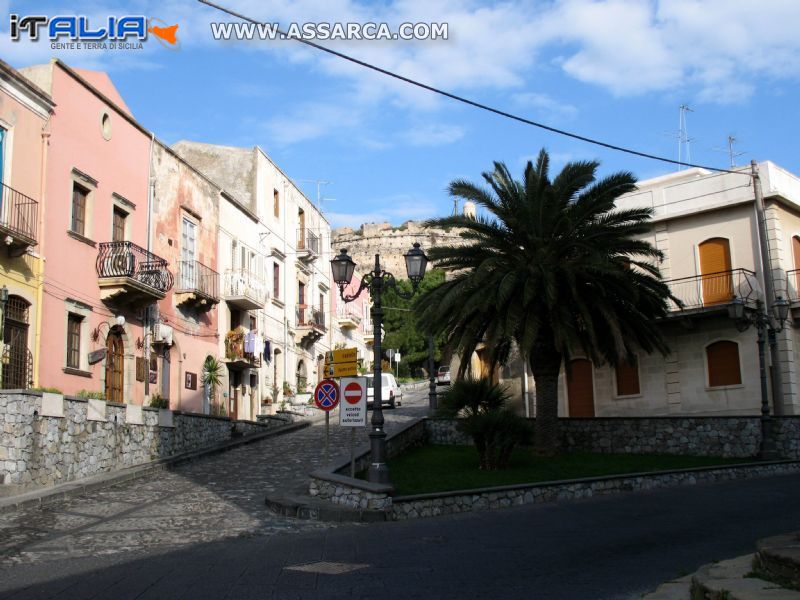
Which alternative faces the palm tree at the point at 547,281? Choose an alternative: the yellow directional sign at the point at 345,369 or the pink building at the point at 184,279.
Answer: the pink building

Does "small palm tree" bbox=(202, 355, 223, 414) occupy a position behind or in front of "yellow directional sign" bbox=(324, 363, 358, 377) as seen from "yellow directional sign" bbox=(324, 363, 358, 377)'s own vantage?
behind

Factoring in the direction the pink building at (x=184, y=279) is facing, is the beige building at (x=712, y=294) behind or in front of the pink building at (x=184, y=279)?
in front

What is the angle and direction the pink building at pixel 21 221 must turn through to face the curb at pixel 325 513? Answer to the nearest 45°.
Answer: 0° — it already faces it

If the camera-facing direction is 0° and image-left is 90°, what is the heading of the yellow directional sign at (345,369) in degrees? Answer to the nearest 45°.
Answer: approximately 0°

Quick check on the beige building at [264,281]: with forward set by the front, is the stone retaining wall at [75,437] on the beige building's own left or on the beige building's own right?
on the beige building's own right

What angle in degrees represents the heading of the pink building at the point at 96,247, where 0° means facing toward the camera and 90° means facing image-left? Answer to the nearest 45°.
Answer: approximately 315°

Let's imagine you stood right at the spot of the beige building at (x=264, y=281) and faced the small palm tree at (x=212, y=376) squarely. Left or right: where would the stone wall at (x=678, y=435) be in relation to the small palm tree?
left

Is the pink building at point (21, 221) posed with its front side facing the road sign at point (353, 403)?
yes

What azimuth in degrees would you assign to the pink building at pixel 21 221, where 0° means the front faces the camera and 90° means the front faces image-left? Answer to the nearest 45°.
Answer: approximately 315°

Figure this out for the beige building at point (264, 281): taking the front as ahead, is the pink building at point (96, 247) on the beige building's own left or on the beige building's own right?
on the beige building's own right
